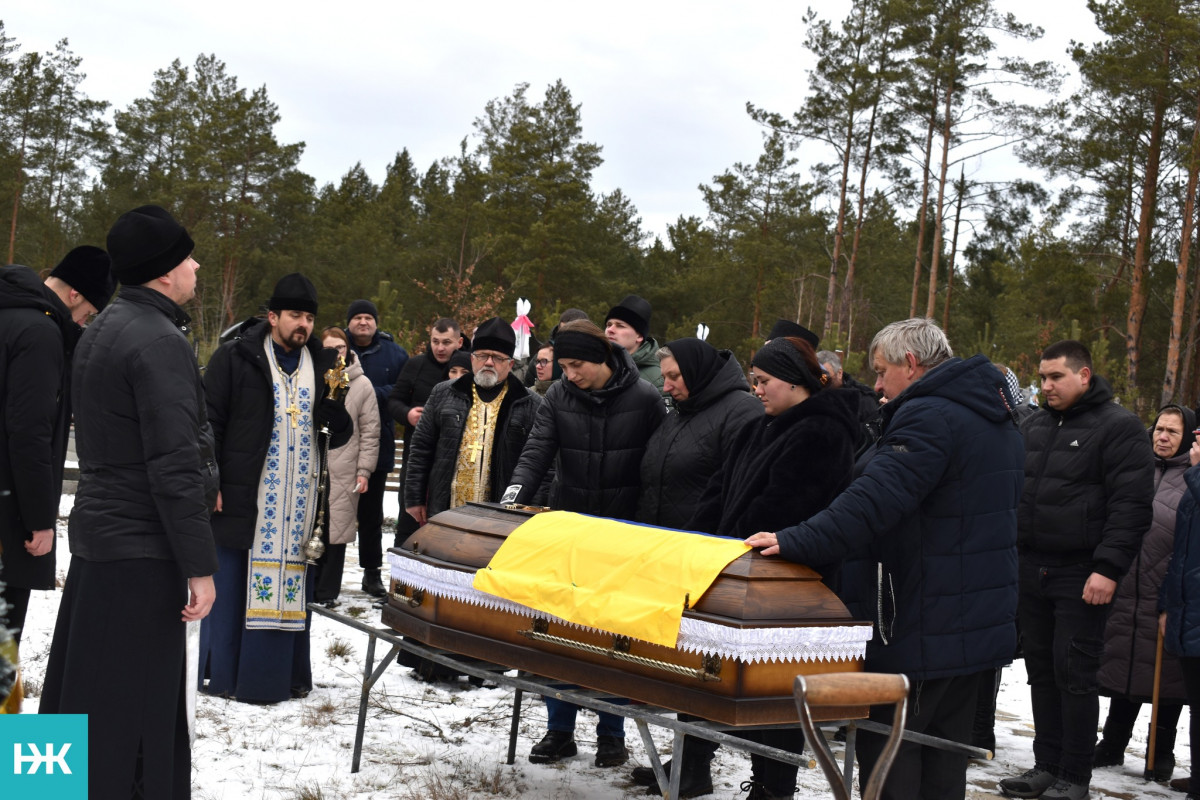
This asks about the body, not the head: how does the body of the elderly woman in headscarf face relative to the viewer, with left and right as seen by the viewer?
facing the viewer and to the left of the viewer

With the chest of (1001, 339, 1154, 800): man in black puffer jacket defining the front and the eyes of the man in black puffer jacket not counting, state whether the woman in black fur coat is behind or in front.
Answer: in front

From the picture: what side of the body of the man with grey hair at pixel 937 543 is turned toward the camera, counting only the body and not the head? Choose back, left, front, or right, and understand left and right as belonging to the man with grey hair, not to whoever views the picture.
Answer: left

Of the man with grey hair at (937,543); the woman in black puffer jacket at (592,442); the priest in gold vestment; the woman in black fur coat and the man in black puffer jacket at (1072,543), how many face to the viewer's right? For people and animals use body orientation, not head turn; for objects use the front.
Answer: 0

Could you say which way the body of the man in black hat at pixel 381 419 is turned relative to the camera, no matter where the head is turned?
toward the camera

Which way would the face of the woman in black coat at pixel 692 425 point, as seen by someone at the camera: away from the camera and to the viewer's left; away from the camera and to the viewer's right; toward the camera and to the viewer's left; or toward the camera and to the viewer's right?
toward the camera and to the viewer's left

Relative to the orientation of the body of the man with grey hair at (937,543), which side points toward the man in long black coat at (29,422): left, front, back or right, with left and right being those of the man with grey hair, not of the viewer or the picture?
front

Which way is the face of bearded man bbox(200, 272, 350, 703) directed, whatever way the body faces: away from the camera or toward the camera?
toward the camera

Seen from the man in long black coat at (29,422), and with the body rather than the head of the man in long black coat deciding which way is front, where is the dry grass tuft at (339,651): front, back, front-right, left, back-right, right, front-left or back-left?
front-left

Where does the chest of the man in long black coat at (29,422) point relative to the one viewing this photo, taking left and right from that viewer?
facing to the right of the viewer

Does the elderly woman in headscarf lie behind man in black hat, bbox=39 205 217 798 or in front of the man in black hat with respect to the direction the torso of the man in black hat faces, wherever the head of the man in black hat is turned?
in front

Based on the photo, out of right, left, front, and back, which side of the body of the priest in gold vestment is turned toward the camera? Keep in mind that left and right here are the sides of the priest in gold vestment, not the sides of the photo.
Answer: front

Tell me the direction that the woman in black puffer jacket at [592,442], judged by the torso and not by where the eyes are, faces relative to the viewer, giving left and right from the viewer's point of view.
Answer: facing the viewer

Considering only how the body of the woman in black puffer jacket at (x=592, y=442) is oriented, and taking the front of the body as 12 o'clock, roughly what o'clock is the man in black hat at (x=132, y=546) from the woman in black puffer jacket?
The man in black hat is roughly at 1 o'clock from the woman in black puffer jacket.

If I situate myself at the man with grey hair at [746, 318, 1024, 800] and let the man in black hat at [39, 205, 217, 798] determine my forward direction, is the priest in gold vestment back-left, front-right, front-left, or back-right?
front-right

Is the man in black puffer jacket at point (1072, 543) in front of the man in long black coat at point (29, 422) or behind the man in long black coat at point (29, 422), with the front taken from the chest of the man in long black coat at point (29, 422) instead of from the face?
in front
